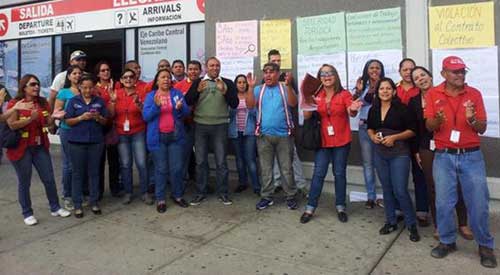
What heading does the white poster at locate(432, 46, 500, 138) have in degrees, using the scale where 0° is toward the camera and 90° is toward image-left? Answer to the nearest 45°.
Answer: approximately 0°

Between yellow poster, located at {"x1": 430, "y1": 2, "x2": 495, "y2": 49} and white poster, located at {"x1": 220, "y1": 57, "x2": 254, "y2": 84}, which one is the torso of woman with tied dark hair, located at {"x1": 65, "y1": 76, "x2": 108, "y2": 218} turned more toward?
the yellow poster

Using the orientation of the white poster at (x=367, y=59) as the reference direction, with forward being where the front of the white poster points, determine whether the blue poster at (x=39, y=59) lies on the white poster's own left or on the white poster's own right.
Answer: on the white poster's own right

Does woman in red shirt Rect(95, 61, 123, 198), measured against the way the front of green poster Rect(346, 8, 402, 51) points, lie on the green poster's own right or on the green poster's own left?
on the green poster's own right

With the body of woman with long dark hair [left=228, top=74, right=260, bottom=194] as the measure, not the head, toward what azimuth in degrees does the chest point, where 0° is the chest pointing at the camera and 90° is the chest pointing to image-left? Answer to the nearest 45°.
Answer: approximately 0°

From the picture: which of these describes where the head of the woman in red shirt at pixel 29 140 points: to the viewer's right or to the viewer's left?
to the viewer's right
